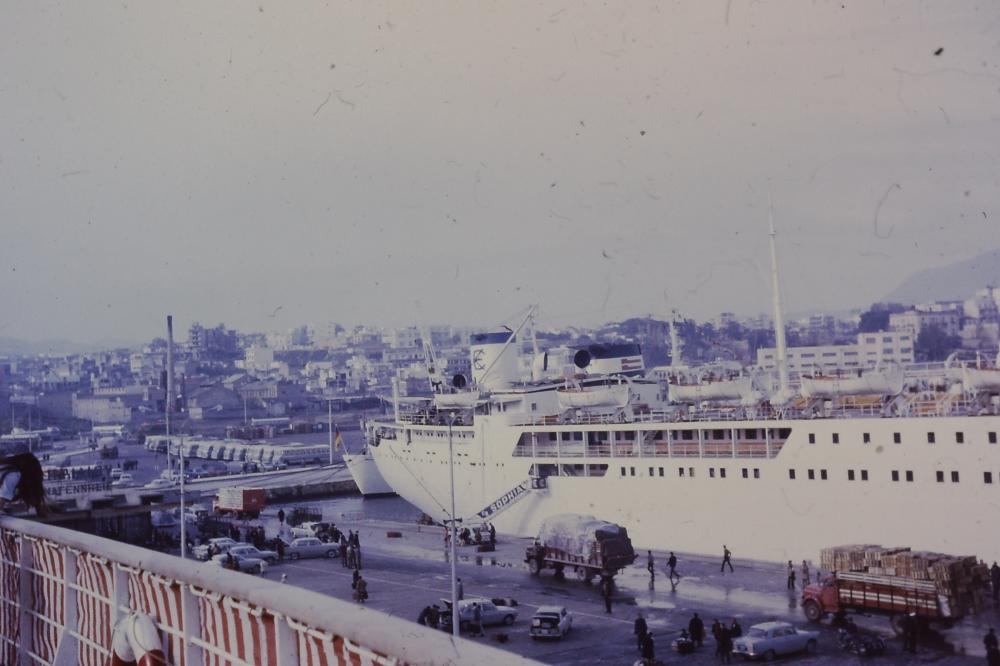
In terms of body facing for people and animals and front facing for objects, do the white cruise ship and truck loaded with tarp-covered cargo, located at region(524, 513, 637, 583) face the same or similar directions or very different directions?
very different directions

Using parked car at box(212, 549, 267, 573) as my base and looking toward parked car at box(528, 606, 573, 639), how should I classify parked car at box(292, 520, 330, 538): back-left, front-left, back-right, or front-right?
back-left

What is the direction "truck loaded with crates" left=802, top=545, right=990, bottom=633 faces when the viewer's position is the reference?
facing away from the viewer and to the left of the viewer
